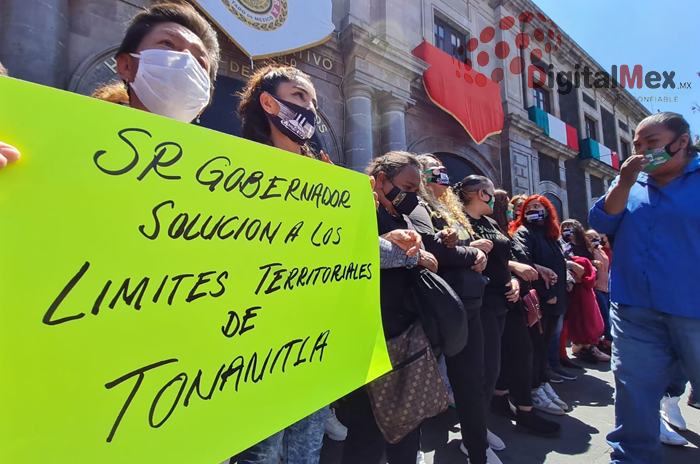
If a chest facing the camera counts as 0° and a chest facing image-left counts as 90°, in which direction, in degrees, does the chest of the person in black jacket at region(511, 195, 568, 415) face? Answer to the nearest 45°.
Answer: approximately 315°

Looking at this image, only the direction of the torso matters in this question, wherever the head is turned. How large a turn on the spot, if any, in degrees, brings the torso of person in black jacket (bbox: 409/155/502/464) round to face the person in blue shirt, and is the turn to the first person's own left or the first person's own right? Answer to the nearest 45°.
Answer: approximately 45° to the first person's own left

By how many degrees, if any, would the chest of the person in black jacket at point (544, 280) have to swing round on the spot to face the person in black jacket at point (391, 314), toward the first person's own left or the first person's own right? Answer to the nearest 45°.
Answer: approximately 45° to the first person's own right

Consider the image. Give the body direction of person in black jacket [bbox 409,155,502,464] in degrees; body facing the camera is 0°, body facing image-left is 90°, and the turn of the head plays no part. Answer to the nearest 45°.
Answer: approximately 315°

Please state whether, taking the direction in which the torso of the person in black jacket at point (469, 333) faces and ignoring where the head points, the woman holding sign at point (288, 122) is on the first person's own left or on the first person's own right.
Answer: on the first person's own right

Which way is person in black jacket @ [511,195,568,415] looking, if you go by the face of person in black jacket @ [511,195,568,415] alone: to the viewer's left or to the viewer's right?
to the viewer's left
